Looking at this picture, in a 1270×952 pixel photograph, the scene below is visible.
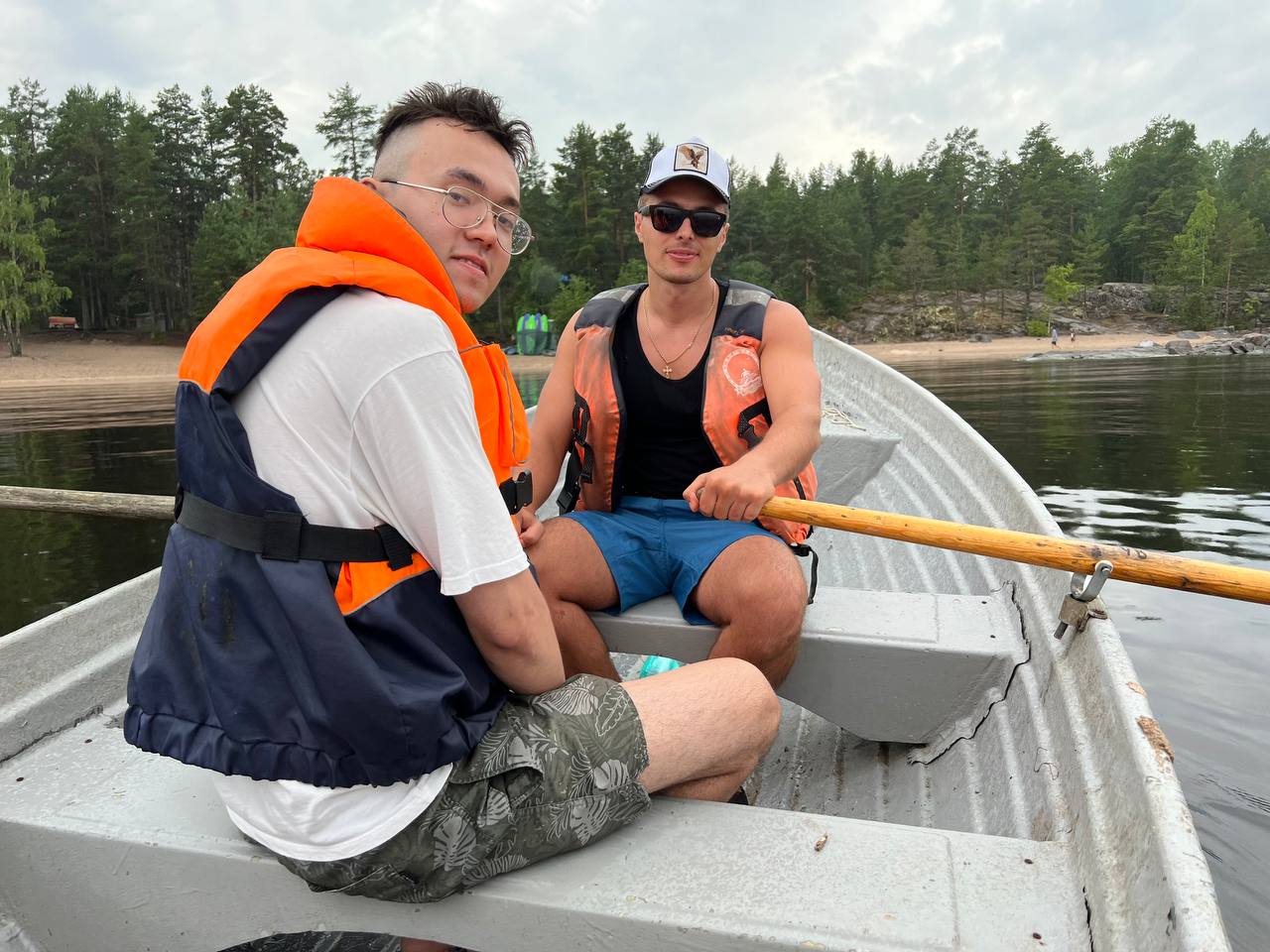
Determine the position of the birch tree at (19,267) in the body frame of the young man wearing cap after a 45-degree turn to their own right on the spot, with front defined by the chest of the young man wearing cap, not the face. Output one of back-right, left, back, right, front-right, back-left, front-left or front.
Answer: right

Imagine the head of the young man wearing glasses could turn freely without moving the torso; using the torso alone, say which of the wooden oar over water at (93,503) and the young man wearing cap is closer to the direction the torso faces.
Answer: the young man wearing cap

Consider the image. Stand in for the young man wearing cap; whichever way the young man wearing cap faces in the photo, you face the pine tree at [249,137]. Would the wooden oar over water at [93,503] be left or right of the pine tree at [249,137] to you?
left

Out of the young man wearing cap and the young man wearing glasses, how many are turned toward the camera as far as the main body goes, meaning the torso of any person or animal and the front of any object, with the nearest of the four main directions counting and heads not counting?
1

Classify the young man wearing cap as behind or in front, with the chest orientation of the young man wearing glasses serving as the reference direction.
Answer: in front

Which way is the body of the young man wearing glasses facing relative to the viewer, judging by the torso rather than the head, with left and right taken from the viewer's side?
facing away from the viewer and to the right of the viewer

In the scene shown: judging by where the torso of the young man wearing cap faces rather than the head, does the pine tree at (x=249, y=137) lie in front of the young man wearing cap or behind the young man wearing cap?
behind

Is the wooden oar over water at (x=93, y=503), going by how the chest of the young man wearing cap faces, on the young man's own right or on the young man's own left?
on the young man's own right

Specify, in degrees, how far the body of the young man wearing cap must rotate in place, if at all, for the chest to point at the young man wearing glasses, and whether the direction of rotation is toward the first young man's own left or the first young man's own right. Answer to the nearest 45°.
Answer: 0° — they already face them
